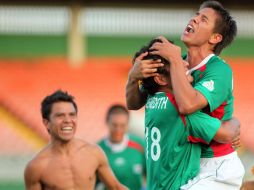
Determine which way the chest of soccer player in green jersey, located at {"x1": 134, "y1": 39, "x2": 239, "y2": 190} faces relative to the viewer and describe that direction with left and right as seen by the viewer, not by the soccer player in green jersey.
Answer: facing away from the viewer and to the right of the viewer

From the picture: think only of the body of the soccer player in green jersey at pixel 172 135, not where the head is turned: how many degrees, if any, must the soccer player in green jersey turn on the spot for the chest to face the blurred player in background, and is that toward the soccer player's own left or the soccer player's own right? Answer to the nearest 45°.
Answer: approximately 45° to the soccer player's own left

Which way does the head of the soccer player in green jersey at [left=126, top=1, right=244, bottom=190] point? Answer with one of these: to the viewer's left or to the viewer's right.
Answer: to the viewer's left

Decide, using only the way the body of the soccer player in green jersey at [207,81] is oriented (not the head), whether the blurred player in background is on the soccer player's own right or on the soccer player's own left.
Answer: on the soccer player's own right

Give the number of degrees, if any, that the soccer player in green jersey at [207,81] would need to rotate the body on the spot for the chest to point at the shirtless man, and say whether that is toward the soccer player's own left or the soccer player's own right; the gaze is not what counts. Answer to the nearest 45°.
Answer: approximately 45° to the soccer player's own right
